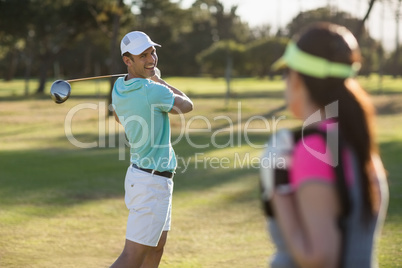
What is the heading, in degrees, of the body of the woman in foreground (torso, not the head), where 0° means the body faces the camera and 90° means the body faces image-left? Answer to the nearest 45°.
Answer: approximately 135°

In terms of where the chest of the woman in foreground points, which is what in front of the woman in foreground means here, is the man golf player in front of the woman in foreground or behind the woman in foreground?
in front
